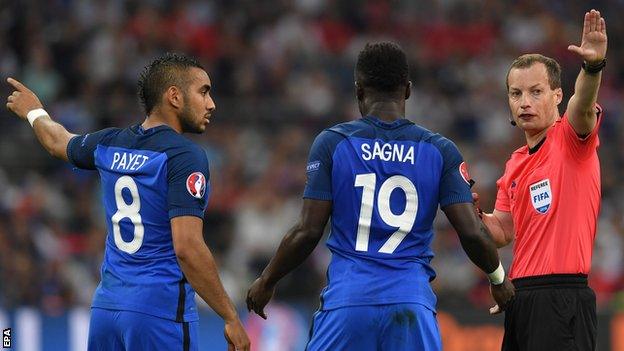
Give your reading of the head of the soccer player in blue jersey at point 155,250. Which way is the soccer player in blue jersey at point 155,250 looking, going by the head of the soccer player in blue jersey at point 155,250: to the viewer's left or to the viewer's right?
to the viewer's right

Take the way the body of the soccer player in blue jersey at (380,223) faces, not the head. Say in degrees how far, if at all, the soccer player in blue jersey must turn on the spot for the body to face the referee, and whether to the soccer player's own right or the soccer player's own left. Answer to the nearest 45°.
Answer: approximately 45° to the soccer player's own right

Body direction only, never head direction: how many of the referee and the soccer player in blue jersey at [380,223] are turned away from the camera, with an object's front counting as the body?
1

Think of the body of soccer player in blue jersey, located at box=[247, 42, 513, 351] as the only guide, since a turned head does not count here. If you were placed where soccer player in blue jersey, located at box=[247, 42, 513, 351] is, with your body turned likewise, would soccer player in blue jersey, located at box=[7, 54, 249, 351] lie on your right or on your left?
on your left

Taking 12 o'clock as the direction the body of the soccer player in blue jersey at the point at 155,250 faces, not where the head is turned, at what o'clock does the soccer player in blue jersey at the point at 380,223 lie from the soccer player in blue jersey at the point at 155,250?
the soccer player in blue jersey at the point at 380,223 is roughly at 2 o'clock from the soccer player in blue jersey at the point at 155,250.

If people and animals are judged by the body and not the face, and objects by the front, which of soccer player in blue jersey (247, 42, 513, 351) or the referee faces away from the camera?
the soccer player in blue jersey

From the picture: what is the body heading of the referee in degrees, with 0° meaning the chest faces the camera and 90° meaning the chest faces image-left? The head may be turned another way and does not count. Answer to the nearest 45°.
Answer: approximately 45°

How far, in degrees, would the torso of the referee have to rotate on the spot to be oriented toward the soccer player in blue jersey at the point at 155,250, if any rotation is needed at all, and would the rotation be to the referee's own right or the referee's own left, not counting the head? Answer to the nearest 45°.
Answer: approximately 45° to the referee's own right

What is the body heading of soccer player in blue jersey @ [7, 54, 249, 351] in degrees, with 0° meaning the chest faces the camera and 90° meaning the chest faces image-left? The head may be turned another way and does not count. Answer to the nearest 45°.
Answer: approximately 225°

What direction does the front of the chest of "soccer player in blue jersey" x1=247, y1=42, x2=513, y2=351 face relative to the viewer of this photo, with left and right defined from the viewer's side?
facing away from the viewer
